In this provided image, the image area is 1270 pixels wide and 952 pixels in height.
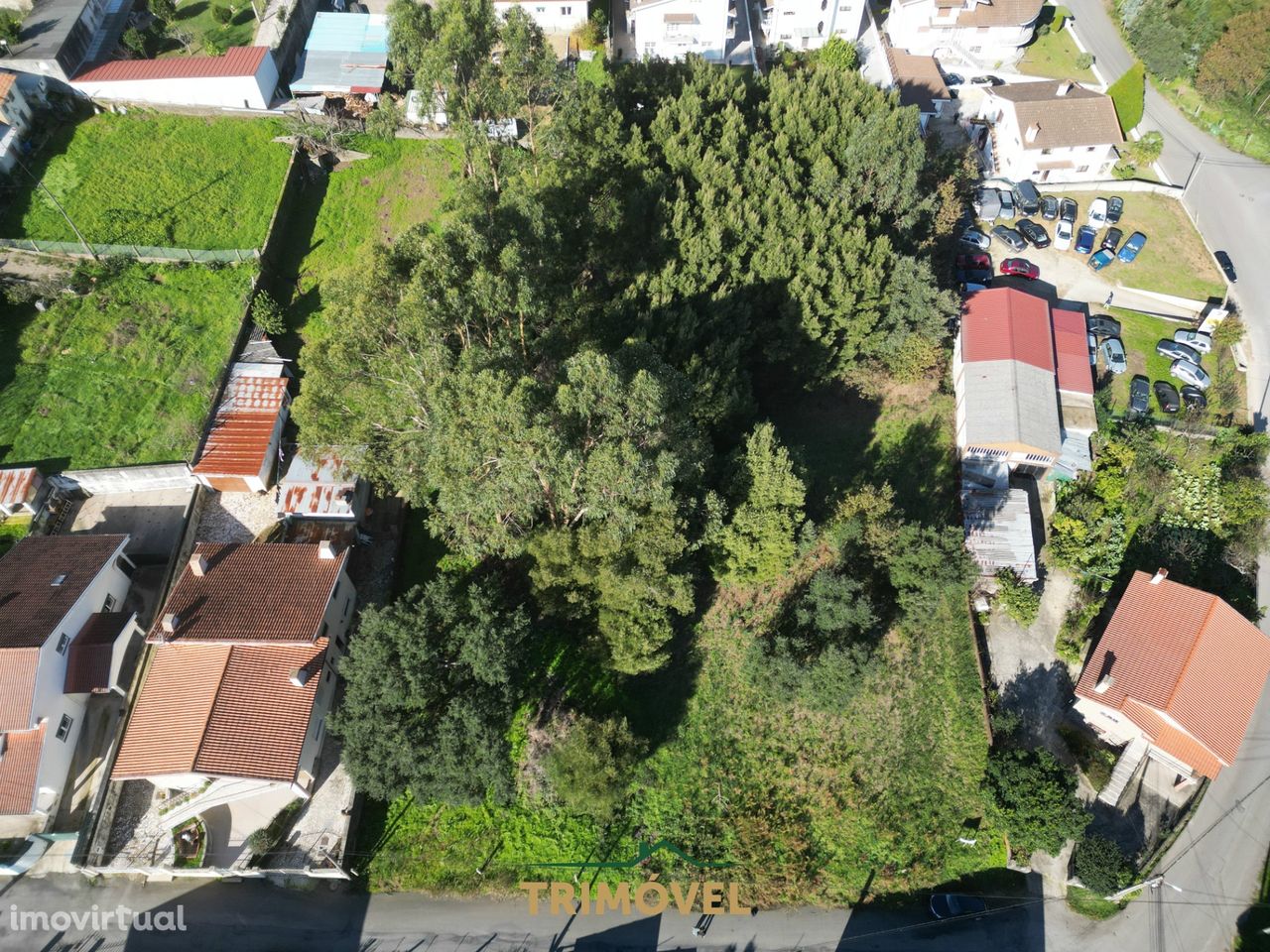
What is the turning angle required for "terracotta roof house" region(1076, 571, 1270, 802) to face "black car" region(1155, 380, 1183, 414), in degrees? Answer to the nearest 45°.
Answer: approximately 135° to its right

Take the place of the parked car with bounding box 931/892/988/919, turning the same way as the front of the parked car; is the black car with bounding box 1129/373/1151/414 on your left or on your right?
on your left

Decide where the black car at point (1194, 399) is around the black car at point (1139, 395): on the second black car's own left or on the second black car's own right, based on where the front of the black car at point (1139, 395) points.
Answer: on the second black car's own left

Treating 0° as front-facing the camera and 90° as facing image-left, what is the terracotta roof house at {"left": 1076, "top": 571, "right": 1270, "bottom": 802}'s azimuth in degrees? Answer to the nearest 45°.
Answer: approximately 45°

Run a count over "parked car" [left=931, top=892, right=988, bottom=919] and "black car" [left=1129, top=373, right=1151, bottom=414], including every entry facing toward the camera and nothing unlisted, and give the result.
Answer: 1

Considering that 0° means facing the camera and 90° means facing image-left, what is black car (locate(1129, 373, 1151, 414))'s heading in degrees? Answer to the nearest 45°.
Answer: approximately 0°

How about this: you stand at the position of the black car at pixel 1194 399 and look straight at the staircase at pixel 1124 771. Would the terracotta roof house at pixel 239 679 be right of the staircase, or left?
right

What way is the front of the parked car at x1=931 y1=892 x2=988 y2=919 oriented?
to the viewer's right
